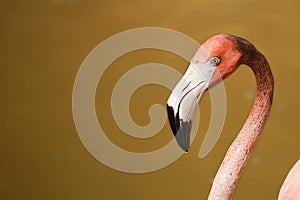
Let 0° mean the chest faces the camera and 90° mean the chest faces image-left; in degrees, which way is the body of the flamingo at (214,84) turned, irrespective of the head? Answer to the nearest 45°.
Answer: approximately 90°
